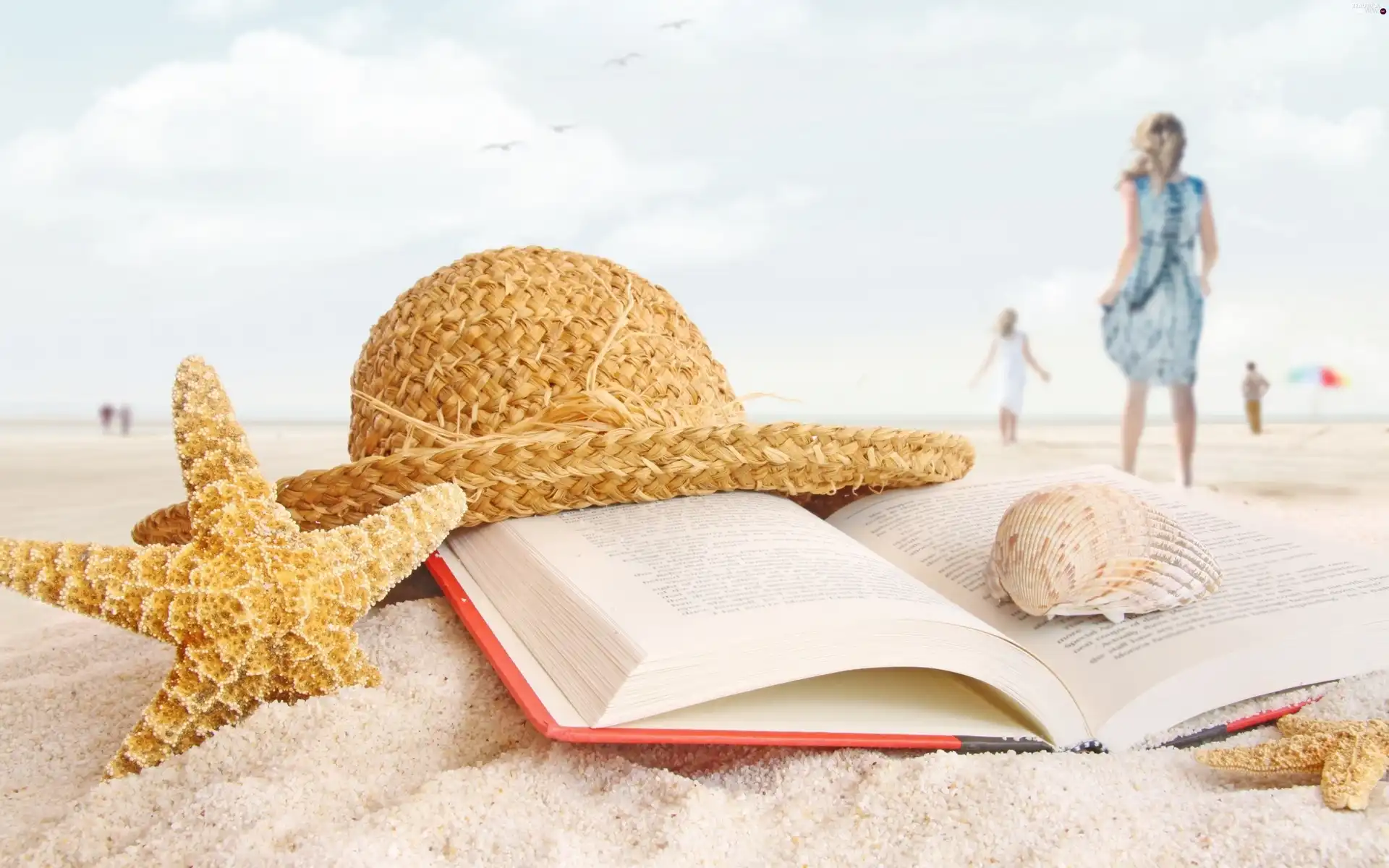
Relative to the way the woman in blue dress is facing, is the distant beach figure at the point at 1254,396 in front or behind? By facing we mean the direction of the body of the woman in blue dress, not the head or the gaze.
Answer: in front

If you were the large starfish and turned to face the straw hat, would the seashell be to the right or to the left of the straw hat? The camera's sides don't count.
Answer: right

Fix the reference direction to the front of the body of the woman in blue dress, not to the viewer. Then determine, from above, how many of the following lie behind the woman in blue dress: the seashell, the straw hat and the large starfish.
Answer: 3

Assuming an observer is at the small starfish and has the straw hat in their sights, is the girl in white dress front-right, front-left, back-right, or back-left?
front-right

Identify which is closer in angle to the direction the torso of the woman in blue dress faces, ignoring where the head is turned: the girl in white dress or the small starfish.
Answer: the girl in white dress

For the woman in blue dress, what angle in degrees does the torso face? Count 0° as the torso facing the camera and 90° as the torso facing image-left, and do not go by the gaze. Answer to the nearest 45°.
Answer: approximately 180°

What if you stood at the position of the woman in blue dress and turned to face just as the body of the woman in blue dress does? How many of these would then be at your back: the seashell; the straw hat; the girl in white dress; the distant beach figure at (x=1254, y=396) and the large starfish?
3

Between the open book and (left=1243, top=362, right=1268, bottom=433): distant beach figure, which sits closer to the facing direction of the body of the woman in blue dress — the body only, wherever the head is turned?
the distant beach figure

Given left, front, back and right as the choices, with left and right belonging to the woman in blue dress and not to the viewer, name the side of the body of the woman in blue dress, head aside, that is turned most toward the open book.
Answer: back

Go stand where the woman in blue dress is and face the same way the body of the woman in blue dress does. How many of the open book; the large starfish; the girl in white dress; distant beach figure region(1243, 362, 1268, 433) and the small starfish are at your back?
3

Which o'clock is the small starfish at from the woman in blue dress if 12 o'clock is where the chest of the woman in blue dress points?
The small starfish is roughly at 6 o'clock from the woman in blue dress.

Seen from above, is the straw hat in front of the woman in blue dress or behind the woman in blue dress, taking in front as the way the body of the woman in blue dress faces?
behind

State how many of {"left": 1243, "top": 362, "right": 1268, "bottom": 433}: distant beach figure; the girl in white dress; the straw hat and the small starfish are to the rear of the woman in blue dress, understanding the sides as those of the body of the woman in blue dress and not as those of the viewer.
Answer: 2

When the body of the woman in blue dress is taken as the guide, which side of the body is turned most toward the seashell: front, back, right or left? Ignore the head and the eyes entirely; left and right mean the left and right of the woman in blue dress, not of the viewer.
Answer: back

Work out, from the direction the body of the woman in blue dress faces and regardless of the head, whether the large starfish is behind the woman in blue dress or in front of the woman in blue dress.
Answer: behind

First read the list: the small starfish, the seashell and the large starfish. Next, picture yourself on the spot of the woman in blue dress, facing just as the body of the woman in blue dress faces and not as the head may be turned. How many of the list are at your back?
3

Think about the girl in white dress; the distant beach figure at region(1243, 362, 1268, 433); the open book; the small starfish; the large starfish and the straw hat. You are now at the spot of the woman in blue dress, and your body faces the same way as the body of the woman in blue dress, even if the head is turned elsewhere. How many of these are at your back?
4
